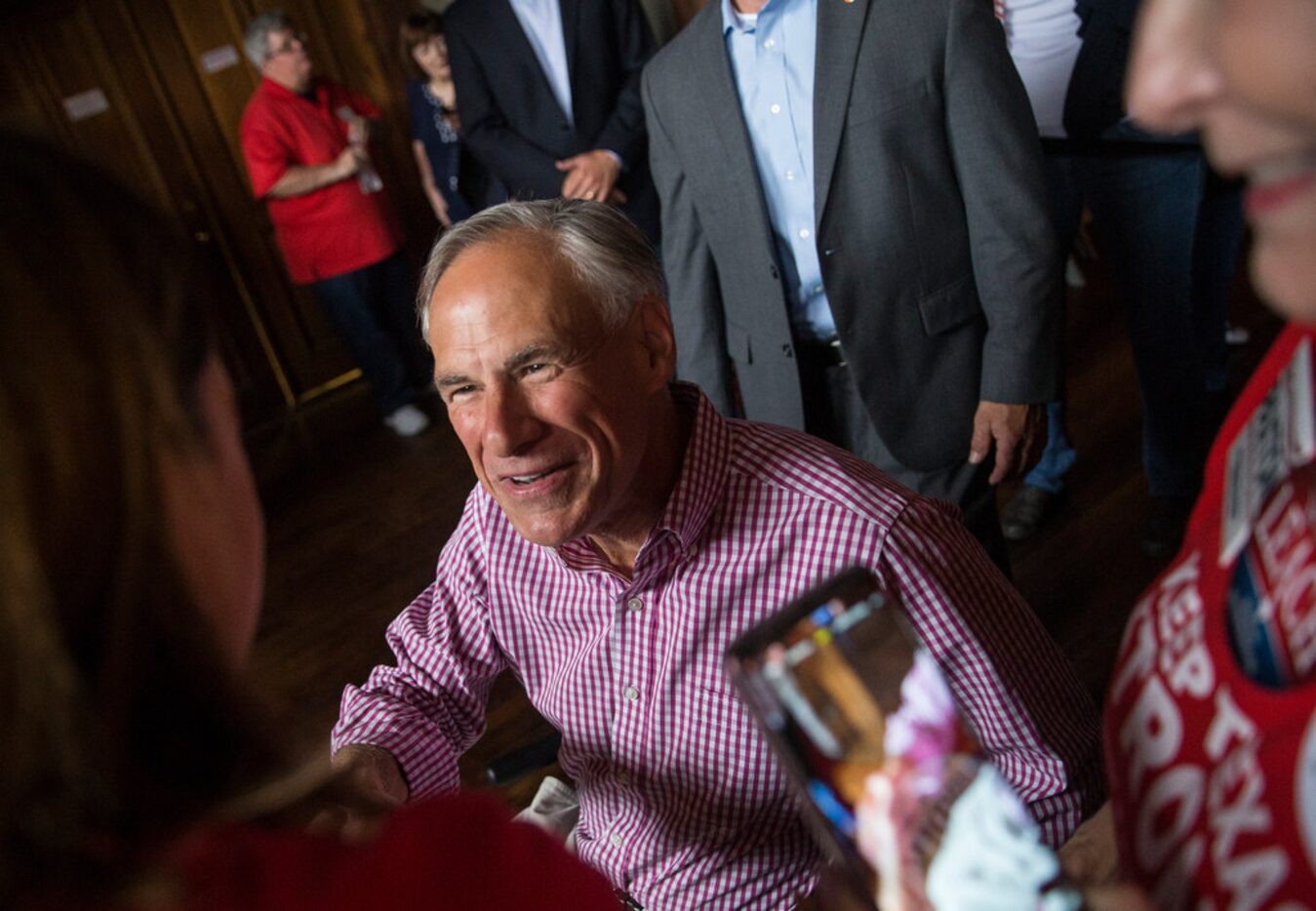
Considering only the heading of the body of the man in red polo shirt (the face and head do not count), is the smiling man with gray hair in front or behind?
in front

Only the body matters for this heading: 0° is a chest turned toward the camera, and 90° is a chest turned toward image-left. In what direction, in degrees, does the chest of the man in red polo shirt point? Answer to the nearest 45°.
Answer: approximately 315°

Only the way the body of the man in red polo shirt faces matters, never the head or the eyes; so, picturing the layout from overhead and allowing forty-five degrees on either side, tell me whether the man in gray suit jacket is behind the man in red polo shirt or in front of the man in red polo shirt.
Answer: in front
